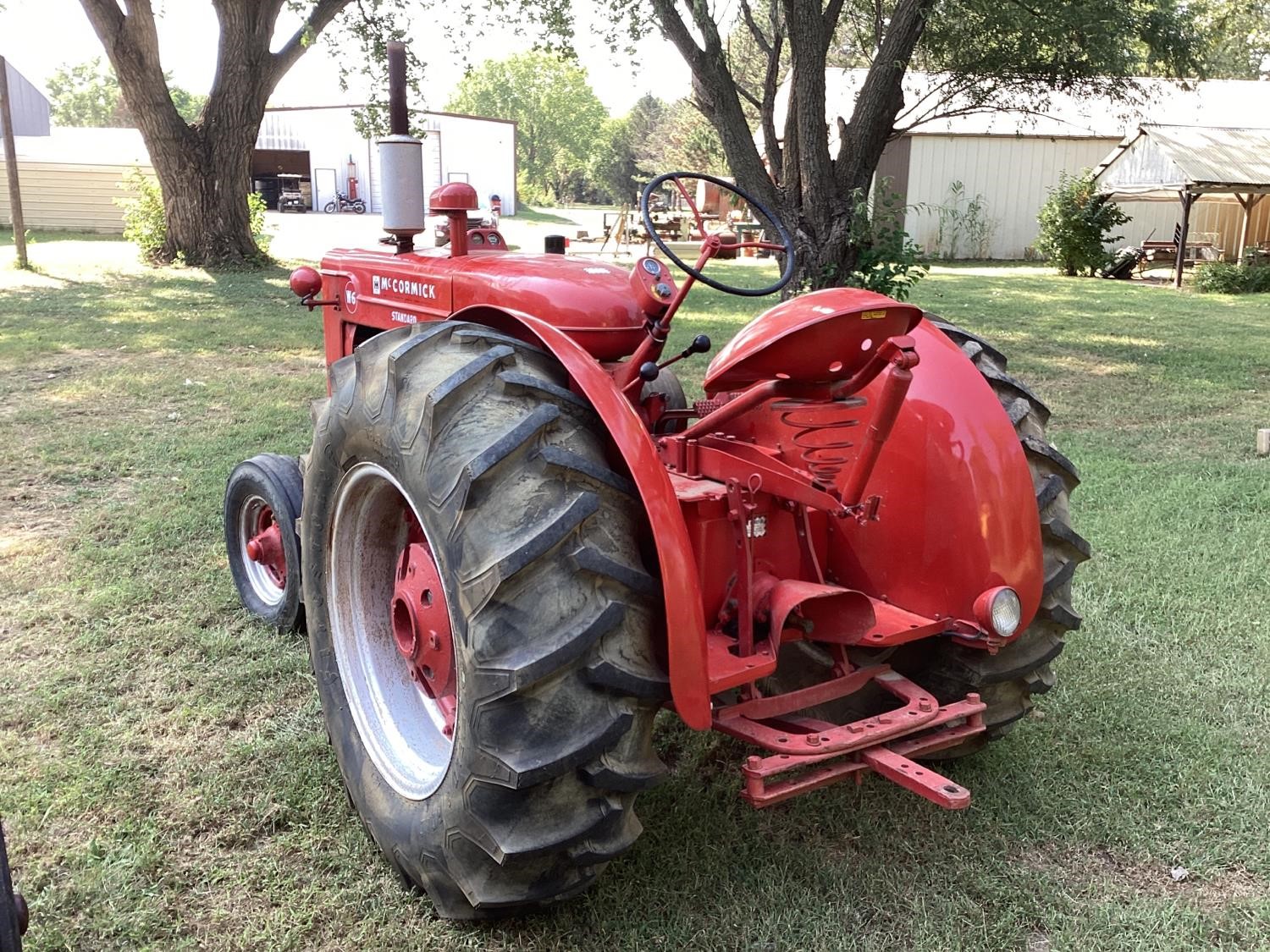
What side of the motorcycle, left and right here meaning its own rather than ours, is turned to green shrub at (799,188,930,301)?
left

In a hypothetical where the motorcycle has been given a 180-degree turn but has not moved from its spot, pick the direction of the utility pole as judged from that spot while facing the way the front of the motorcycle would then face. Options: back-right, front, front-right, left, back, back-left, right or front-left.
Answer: right

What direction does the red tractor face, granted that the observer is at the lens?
facing away from the viewer and to the left of the viewer

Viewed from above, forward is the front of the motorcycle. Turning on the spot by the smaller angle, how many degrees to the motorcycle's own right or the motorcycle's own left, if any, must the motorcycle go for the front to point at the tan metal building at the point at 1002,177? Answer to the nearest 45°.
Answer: approximately 135° to the motorcycle's own left

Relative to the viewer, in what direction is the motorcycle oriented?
to the viewer's left

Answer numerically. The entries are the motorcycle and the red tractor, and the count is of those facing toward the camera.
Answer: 0

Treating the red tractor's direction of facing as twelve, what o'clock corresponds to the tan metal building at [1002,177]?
The tan metal building is roughly at 2 o'clock from the red tractor.
